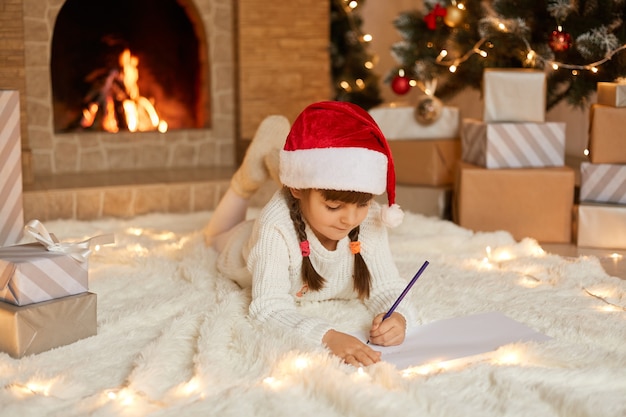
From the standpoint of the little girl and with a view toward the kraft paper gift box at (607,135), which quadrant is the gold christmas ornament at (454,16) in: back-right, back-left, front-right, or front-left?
front-left

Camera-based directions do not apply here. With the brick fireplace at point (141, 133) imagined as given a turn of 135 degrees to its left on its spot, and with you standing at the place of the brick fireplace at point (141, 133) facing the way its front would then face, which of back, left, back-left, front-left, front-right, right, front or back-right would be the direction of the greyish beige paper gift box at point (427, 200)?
right

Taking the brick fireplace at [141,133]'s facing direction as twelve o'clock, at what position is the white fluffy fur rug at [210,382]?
The white fluffy fur rug is roughly at 12 o'clock from the brick fireplace.

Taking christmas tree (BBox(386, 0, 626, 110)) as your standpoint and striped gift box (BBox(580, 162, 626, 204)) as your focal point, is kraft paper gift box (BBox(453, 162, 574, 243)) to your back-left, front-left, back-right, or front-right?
front-right

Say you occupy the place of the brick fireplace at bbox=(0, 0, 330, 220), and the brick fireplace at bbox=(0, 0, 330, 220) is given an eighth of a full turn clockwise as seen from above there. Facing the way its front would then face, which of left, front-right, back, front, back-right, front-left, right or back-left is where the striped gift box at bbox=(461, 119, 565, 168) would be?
left

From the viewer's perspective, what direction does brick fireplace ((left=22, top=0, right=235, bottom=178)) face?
toward the camera

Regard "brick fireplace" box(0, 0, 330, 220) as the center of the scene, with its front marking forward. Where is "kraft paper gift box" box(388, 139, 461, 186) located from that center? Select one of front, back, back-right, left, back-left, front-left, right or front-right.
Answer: front-left

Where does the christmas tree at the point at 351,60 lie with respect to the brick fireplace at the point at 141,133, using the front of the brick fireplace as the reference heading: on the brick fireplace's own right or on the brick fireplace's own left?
on the brick fireplace's own left

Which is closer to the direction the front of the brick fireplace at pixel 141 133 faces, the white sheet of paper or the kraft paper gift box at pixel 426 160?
the white sheet of paper

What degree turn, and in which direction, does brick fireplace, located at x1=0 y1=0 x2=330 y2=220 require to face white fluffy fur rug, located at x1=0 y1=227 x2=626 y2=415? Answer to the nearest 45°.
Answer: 0° — it already faces it

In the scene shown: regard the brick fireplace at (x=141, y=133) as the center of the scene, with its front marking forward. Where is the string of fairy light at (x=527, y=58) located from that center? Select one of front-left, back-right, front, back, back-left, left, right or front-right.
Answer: front-left

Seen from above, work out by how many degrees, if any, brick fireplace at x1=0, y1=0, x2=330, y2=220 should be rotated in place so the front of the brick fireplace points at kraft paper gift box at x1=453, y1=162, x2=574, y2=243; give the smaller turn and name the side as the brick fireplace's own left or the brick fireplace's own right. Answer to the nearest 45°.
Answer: approximately 45° to the brick fireplace's own left

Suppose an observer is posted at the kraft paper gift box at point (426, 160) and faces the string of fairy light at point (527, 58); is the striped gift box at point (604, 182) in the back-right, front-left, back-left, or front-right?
front-right

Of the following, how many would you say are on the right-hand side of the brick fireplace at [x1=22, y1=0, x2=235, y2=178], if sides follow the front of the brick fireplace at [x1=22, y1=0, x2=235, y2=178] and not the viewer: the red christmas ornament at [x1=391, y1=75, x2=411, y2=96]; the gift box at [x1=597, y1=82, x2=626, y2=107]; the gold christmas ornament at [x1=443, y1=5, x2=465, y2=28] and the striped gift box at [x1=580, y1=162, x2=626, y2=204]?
0

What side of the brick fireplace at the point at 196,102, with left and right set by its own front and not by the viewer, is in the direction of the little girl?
front

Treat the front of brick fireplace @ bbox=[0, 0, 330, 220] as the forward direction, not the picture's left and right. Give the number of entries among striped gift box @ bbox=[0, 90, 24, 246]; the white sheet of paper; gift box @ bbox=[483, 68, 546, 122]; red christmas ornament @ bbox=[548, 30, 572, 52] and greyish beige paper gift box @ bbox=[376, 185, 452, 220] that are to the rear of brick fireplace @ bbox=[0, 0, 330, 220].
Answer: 0

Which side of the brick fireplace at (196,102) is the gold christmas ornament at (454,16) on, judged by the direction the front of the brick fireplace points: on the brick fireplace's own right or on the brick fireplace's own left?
on the brick fireplace's own left

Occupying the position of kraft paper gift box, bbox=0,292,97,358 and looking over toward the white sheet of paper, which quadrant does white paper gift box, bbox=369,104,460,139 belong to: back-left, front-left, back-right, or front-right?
front-left

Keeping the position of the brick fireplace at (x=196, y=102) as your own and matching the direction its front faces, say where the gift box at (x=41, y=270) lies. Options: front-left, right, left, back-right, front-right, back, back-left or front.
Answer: front
